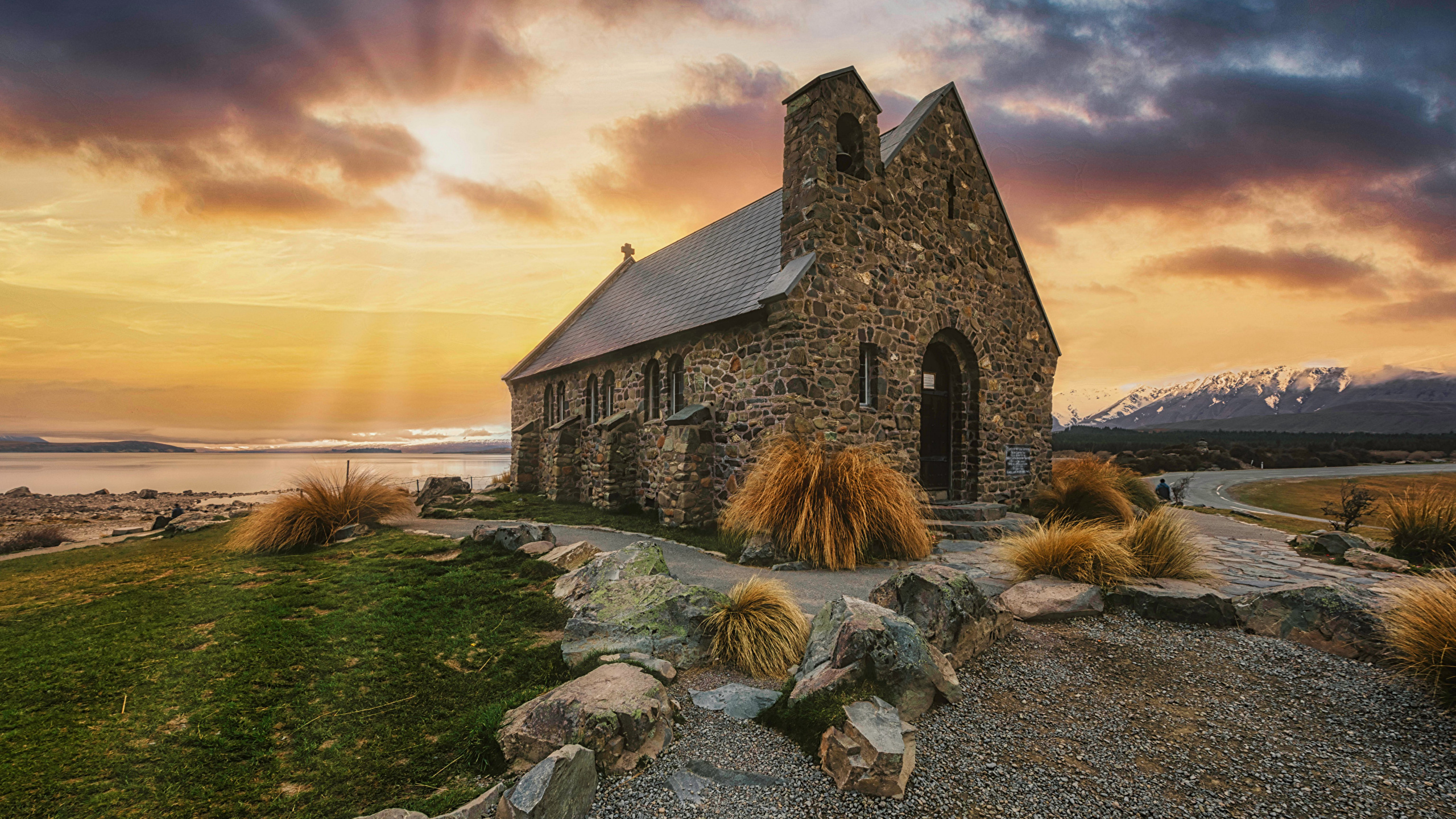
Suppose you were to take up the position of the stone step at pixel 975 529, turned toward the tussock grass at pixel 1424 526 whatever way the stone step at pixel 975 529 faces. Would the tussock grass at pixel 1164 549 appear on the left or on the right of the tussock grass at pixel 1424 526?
right

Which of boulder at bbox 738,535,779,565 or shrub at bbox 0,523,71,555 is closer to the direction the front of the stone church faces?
the boulder

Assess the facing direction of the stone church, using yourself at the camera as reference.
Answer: facing the viewer and to the right of the viewer

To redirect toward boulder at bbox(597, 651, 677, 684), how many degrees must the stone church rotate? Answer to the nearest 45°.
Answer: approximately 45° to its right

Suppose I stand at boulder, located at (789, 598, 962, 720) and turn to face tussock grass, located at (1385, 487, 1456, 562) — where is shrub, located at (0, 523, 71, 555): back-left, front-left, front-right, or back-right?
back-left

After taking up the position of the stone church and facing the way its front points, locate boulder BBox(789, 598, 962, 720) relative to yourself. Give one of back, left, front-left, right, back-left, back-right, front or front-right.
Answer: front-right

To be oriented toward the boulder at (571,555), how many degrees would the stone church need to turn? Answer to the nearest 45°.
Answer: approximately 90° to its right

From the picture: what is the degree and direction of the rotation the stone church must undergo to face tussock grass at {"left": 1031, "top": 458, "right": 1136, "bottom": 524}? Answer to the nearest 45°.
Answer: approximately 45° to its left

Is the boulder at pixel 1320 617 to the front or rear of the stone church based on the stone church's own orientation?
to the front

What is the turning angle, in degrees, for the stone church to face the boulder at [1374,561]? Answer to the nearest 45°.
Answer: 0° — it already faces it

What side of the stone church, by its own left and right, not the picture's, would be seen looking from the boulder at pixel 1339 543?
front

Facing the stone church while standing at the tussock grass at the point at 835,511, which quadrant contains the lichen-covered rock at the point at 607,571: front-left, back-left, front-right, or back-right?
back-left

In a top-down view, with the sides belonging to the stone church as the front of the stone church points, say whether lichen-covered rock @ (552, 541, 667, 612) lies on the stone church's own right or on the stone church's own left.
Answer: on the stone church's own right

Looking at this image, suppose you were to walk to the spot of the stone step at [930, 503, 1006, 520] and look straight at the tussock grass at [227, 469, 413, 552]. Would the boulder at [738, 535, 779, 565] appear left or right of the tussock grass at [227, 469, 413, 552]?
left
